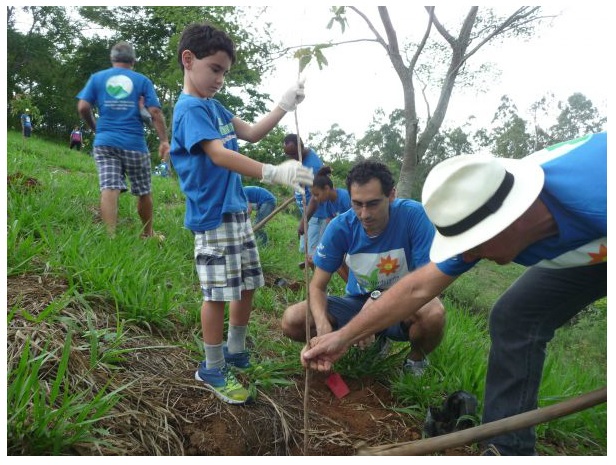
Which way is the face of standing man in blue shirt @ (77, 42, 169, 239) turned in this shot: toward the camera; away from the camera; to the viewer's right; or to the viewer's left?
away from the camera

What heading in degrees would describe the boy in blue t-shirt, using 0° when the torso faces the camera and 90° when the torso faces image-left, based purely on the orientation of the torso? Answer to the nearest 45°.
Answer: approximately 315°

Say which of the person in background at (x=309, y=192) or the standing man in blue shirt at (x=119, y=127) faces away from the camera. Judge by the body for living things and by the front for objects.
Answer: the standing man in blue shirt

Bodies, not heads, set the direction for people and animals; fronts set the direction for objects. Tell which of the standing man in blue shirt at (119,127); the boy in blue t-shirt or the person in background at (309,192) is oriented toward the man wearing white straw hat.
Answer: the boy in blue t-shirt

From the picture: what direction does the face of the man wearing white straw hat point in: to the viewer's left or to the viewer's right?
to the viewer's left

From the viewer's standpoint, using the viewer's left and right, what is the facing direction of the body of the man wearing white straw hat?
facing to the left of the viewer

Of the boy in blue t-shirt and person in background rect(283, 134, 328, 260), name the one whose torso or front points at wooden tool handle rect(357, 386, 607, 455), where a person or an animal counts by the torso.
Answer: the boy in blue t-shirt

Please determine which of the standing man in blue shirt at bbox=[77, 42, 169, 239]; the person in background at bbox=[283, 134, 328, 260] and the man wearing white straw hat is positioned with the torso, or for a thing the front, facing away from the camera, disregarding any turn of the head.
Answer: the standing man in blue shirt

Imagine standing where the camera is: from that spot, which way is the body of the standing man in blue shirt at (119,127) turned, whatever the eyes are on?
away from the camera

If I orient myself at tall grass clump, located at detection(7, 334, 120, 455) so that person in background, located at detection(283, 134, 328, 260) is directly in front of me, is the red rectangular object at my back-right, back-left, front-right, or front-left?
front-right
